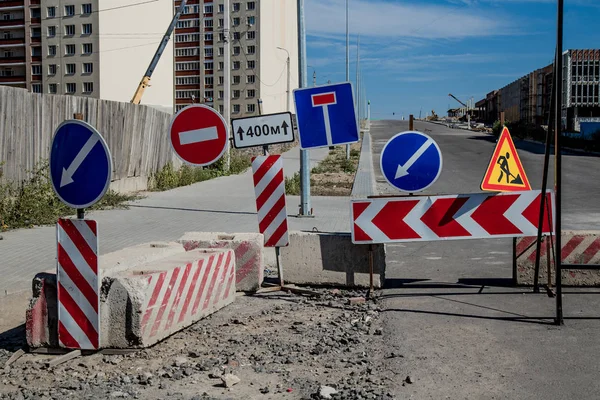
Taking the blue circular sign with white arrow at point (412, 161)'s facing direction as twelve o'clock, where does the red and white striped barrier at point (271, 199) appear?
The red and white striped barrier is roughly at 3 o'clock from the blue circular sign with white arrow.

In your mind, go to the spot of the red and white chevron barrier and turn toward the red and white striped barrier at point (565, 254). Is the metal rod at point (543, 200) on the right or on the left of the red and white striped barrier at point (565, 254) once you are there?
right

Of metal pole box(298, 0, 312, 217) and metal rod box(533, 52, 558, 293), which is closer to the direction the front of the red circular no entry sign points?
the metal rod

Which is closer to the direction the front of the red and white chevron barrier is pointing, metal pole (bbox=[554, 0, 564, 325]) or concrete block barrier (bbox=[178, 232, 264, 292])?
the metal pole

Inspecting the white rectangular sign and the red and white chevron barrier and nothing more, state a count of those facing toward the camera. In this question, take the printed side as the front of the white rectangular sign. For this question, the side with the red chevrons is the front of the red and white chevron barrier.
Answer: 2

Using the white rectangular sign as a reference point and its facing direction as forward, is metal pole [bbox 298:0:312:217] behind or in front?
behind
